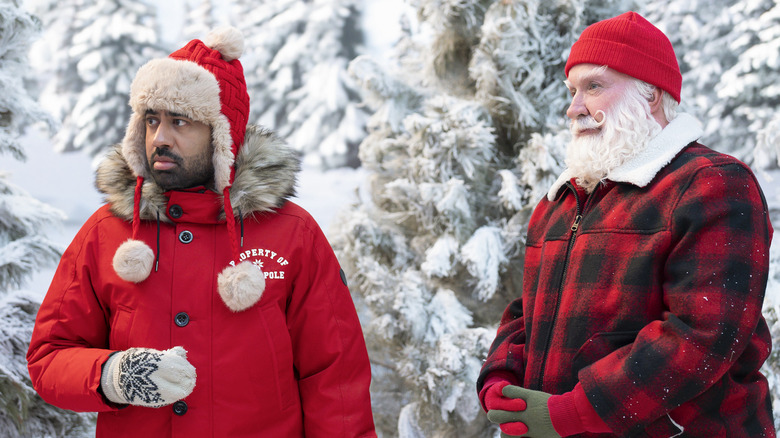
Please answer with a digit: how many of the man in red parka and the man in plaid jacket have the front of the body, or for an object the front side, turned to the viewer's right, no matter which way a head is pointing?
0

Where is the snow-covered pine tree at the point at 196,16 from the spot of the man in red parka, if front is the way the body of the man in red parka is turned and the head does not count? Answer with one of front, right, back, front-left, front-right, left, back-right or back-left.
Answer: back

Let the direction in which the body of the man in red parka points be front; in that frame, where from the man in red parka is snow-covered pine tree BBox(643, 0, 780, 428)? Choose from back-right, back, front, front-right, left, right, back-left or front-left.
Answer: back-left

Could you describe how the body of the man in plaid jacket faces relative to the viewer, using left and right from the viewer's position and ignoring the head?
facing the viewer and to the left of the viewer

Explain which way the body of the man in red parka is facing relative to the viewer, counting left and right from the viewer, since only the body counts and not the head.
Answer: facing the viewer

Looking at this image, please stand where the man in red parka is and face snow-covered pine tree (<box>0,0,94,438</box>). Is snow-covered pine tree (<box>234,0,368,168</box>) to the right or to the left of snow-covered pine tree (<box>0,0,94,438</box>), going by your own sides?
right

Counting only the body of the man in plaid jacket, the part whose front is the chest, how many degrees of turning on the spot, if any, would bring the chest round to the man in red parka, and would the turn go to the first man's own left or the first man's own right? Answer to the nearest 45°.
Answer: approximately 45° to the first man's own right

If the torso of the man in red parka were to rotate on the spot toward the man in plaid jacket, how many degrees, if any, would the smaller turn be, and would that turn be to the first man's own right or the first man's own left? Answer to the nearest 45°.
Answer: approximately 45° to the first man's own left

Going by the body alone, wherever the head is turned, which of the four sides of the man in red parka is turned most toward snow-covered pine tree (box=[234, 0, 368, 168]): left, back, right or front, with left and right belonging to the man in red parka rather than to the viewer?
back

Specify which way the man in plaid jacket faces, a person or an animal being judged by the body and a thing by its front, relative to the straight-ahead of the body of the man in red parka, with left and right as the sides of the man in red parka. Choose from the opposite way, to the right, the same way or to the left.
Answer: to the right

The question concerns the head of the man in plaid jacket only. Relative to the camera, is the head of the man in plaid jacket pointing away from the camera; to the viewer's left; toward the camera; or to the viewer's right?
to the viewer's left

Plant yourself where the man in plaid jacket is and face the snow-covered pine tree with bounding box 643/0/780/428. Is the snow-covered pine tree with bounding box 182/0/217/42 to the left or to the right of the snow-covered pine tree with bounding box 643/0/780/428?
left

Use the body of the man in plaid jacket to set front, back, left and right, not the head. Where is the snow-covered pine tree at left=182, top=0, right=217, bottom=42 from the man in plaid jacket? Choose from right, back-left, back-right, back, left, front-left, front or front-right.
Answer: right

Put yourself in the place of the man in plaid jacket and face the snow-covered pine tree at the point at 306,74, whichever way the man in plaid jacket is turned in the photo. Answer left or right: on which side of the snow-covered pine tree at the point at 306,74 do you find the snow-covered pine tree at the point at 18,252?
left
